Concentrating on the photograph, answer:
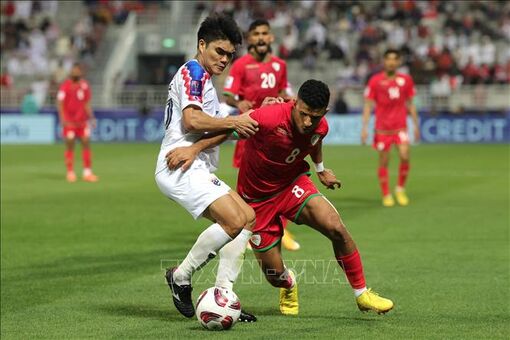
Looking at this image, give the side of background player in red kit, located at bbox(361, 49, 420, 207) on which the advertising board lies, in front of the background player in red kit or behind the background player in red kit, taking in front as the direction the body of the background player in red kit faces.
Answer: behind

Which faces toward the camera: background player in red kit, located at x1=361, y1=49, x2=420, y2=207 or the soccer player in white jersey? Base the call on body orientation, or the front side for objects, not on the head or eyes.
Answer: the background player in red kit

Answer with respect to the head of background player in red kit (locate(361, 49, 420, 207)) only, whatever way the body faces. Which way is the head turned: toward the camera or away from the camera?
toward the camera

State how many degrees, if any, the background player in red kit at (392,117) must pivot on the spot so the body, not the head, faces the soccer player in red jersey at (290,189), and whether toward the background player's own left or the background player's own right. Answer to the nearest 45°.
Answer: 0° — they already face them

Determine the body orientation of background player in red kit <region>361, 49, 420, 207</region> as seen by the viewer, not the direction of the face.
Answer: toward the camera

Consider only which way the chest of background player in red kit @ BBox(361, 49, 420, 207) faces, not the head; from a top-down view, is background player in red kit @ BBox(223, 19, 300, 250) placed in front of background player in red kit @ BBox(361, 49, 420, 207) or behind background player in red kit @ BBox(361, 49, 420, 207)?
in front

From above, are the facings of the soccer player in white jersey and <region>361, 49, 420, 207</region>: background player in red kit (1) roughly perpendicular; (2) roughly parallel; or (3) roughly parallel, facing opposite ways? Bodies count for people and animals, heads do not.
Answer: roughly perpendicular

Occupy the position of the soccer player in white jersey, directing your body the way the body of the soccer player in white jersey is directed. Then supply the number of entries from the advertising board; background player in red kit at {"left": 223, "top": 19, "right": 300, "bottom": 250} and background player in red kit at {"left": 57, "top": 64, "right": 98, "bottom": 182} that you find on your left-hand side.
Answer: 3

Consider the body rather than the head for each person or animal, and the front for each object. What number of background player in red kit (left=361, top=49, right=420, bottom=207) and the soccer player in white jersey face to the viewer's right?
1

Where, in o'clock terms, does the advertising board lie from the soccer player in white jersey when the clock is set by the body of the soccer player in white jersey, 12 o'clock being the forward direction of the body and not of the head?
The advertising board is roughly at 9 o'clock from the soccer player in white jersey.

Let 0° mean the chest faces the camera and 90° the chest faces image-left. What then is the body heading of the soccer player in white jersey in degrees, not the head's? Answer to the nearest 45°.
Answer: approximately 270°

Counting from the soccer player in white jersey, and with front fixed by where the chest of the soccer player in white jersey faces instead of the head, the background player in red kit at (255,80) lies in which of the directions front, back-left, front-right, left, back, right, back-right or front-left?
left

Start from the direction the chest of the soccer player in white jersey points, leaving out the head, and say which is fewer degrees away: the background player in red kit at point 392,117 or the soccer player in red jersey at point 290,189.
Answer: the soccer player in red jersey

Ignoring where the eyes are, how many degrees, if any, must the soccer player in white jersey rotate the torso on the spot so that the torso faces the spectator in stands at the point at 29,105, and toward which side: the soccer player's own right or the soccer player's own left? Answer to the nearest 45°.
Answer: approximately 90° to the soccer player's own left

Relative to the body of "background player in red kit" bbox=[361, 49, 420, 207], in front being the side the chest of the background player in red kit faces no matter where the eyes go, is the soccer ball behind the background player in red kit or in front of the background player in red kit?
in front

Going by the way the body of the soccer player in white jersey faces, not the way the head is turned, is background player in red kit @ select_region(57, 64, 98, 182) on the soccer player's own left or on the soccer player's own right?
on the soccer player's own left
